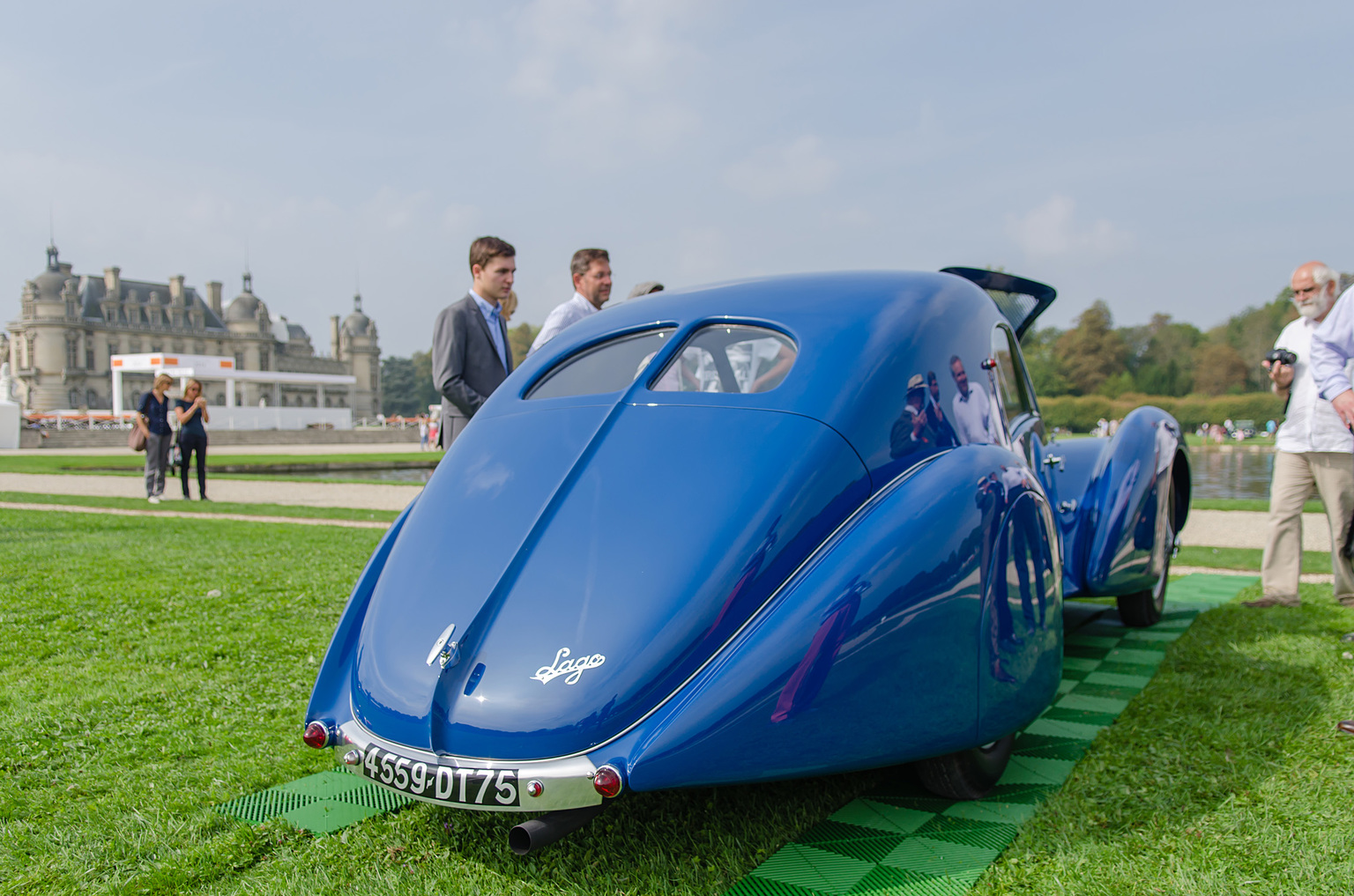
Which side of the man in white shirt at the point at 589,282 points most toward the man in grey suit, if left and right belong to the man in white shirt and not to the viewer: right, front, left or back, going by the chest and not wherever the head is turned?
right

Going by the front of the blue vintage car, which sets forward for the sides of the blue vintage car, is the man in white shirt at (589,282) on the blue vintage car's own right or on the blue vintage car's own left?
on the blue vintage car's own left

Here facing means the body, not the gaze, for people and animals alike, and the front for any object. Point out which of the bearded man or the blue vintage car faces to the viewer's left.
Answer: the bearded man

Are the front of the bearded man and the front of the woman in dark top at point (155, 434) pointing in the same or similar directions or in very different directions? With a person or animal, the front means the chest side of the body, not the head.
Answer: very different directions

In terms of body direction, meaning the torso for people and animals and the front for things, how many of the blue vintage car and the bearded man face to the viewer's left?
1

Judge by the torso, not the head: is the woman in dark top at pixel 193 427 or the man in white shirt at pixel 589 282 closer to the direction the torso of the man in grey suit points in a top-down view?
the man in white shirt

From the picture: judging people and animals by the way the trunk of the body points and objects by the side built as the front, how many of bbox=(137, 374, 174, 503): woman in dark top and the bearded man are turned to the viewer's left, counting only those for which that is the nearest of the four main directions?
1

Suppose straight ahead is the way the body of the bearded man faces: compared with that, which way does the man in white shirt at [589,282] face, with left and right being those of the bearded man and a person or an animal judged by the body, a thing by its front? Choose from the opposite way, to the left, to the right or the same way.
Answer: the opposite way

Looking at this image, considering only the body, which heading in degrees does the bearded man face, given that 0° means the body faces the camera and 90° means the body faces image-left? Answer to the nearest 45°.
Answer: approximately 90°
